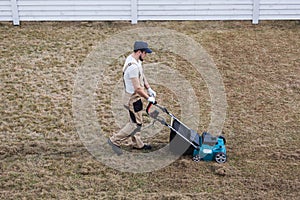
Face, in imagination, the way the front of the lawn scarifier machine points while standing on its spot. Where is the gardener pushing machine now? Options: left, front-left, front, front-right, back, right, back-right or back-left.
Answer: back

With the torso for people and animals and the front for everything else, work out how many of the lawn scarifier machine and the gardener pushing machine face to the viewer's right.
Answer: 2

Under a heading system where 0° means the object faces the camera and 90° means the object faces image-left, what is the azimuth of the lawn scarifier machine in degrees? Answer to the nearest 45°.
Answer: approximately 270°

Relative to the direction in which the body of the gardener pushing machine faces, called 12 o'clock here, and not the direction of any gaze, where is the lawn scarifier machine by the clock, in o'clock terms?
The lawn scarifier machine is roughly at 12 o'clock from the gardener pushing machine.

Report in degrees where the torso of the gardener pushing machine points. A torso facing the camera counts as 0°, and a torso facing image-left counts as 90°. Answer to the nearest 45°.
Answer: approximately 270°
